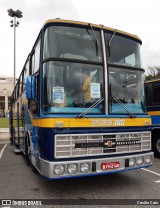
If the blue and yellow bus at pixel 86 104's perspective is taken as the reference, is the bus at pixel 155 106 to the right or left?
on its left

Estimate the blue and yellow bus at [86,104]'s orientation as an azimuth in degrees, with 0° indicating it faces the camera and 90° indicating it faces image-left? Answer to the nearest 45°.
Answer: approximately 315°
